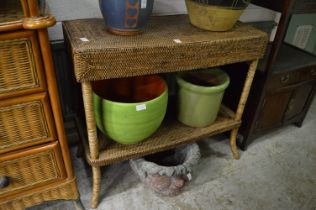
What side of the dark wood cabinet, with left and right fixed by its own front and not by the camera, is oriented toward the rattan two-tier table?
right

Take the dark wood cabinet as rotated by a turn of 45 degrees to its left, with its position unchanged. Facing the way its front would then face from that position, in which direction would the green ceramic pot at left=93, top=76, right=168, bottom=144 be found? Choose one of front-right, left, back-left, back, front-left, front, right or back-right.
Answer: back-right

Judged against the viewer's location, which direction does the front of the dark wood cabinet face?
facing the viewer and to the right of the viewer
